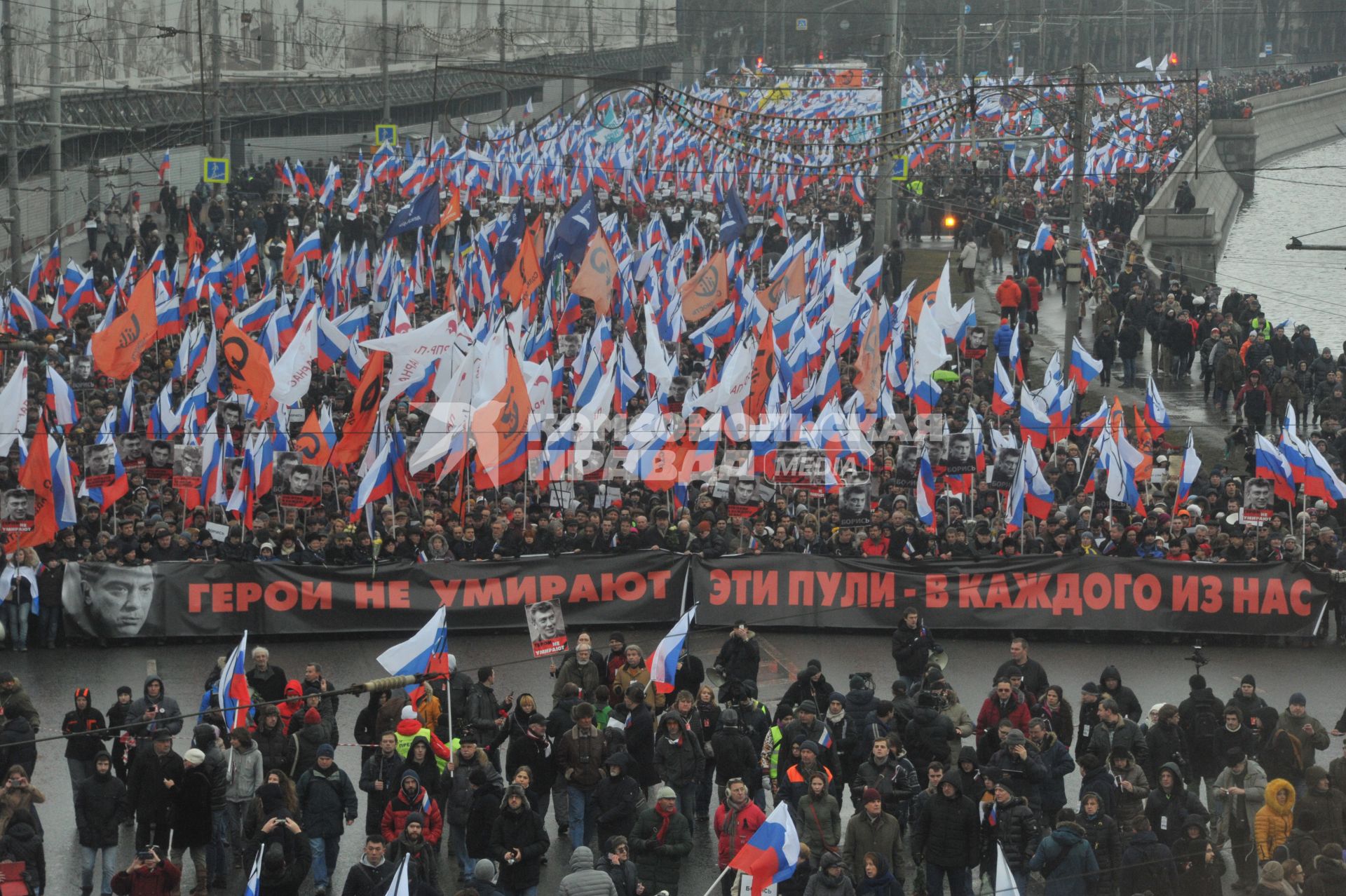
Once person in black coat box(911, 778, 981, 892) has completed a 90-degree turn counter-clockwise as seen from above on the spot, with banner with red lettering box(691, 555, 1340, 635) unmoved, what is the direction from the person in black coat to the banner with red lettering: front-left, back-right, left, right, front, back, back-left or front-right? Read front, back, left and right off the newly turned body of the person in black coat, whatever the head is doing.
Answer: left

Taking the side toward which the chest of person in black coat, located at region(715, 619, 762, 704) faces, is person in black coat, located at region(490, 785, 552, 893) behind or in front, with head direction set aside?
in front

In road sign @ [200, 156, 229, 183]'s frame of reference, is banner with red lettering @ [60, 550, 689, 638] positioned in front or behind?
in front

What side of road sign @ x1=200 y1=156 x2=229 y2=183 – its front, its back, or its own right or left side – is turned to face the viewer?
front

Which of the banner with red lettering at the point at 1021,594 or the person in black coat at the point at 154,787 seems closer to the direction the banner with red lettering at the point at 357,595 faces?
the person in black coat

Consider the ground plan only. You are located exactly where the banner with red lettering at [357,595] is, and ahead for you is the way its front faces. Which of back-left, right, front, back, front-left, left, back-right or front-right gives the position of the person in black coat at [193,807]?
front

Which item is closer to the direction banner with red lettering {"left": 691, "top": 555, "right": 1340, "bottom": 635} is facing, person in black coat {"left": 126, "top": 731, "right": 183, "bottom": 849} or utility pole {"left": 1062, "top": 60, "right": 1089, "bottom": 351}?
the person in black coat

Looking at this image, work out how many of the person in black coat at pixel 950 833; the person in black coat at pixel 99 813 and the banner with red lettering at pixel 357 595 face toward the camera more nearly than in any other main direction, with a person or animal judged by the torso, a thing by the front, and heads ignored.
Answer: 3

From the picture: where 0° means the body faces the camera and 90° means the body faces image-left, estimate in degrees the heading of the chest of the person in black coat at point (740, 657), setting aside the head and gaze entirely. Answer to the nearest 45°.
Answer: approximately 0°

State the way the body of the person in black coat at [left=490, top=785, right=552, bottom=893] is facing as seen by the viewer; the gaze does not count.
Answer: toward the camera

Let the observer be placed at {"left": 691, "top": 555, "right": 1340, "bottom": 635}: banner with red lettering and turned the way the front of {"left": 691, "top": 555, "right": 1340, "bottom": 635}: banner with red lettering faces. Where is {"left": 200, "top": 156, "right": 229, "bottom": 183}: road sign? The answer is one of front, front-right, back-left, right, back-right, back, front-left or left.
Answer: back-right

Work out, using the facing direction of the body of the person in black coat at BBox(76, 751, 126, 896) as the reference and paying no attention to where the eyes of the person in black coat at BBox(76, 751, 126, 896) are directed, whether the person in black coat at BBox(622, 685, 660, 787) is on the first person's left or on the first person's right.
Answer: on the first person's left
